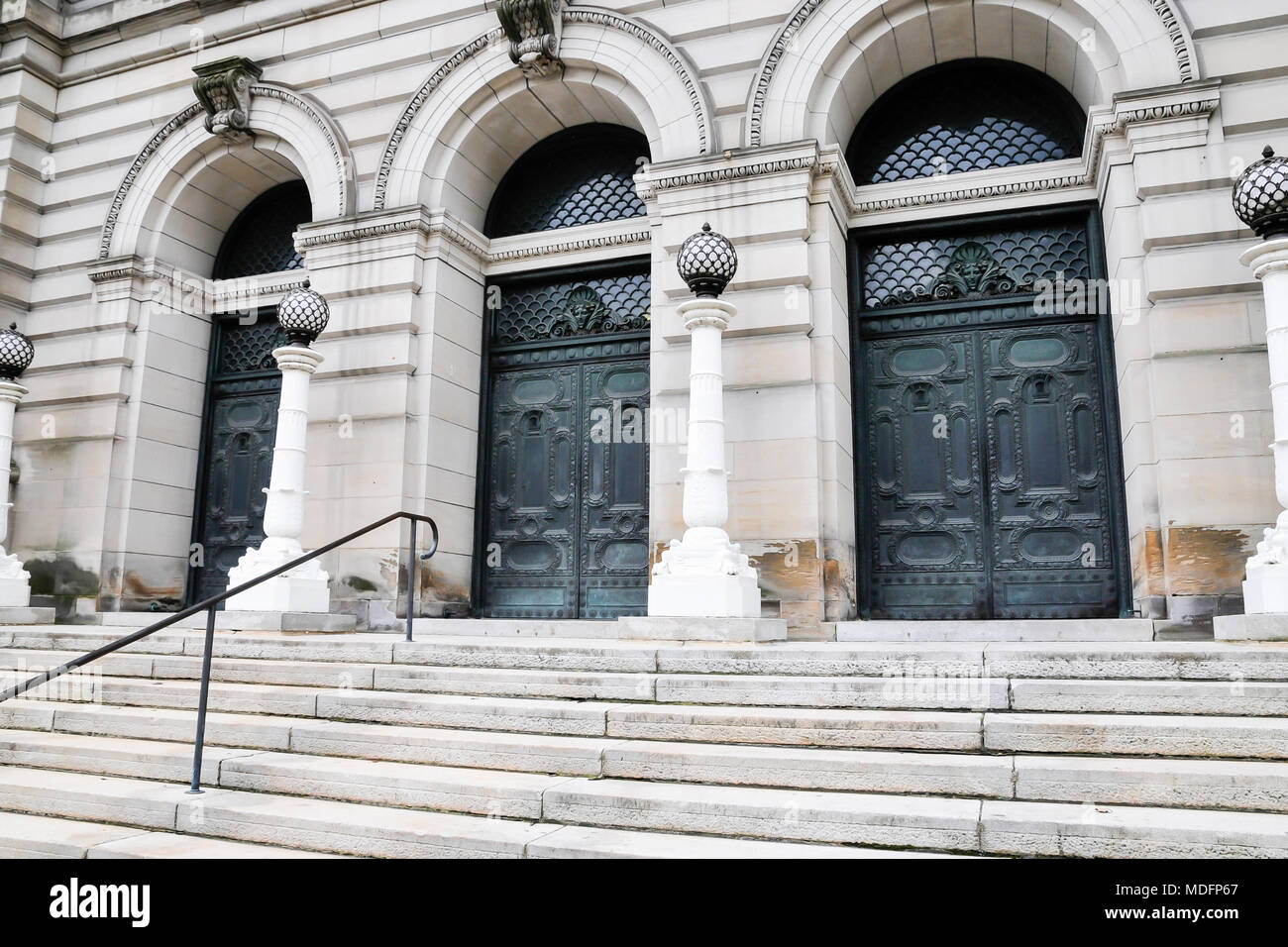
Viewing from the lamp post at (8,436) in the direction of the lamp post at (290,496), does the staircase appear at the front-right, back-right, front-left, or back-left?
front-right

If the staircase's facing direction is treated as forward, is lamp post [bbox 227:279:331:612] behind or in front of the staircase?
behind

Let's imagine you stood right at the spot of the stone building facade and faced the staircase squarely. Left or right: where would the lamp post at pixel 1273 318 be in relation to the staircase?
left

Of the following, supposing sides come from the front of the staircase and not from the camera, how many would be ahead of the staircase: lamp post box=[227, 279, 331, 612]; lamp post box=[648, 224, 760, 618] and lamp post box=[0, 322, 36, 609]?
0

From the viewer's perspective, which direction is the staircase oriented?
toward the camera

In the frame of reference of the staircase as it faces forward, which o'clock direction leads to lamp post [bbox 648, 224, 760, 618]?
The lamp post is roughly at 6 o'clock from the staircase.

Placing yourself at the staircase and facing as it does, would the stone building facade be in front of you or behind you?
behind

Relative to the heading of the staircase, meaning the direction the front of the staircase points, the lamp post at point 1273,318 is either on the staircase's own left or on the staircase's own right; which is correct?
on the staircase's own left

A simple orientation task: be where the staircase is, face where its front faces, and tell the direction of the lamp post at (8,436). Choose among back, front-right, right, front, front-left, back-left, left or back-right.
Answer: back-right
